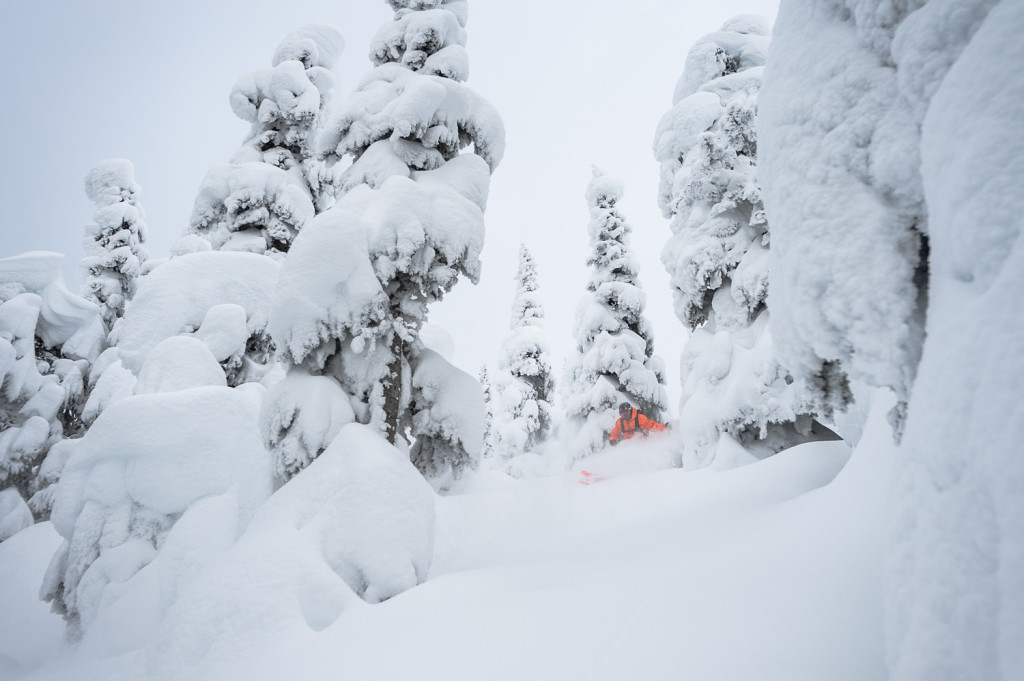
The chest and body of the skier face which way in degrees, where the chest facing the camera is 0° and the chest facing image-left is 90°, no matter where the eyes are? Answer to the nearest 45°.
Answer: approximately 45°

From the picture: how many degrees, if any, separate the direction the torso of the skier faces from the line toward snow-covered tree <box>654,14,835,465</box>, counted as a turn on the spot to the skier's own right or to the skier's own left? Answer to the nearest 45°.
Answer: approximately 45° to the skier's own left

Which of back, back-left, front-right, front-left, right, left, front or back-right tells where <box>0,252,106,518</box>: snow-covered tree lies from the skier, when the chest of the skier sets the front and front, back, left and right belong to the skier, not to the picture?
front-right

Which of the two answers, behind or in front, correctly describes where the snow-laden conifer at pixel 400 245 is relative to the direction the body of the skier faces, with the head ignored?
in front

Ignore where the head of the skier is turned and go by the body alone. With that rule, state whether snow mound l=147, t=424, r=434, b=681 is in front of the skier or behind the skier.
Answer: in front
